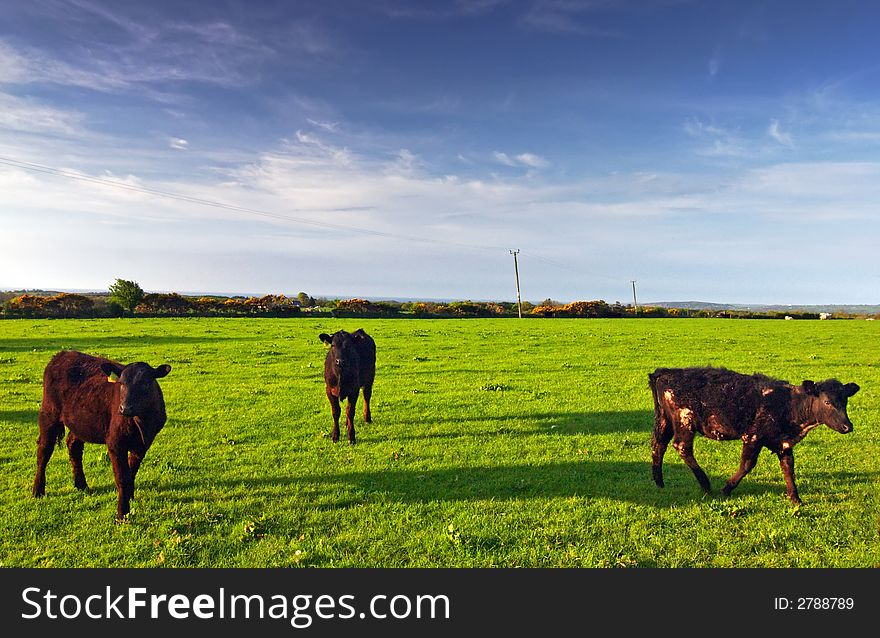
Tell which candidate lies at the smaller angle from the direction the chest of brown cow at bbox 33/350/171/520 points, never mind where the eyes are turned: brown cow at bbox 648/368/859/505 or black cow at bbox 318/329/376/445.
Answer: the brown cow

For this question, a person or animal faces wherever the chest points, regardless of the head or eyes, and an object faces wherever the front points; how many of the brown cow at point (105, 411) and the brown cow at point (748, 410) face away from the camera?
0

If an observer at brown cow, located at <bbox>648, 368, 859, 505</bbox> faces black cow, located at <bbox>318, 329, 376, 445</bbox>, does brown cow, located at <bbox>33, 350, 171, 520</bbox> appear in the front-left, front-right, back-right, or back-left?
front-left

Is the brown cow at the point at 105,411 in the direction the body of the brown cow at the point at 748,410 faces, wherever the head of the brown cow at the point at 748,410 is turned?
no

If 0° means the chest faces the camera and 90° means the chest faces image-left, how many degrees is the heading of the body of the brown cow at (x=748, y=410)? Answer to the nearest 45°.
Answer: approximately 270°

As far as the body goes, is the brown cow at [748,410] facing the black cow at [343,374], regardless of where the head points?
no

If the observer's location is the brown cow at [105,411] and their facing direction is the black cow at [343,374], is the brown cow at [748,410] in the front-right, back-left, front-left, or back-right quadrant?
front-right

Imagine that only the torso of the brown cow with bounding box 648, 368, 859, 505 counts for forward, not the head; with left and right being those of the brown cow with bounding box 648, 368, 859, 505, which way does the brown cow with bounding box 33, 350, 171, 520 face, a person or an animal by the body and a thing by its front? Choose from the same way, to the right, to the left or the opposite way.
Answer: the same way
